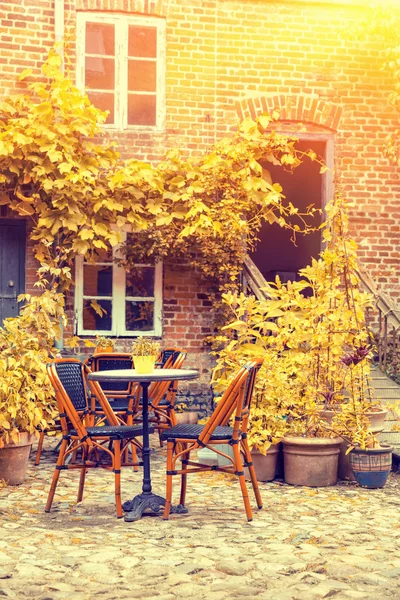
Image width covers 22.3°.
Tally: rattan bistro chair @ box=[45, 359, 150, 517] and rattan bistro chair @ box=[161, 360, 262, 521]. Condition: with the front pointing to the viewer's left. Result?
1

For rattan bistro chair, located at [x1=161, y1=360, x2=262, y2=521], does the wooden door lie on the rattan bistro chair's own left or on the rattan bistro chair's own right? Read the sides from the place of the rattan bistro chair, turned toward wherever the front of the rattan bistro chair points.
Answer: on the rattan bistro chair's own right

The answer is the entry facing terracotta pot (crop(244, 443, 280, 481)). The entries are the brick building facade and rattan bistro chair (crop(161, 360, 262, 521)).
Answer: the brick building facade

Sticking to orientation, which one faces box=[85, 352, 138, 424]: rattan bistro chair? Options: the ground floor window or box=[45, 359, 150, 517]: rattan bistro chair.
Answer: the ground floor window

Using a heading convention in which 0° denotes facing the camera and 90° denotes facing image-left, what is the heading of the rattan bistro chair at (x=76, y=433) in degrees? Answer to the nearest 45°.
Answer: approximately 315°

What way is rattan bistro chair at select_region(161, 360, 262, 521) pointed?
to the viewer's left

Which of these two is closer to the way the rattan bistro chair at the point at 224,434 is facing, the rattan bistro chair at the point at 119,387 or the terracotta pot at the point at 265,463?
the rattan bistro chair

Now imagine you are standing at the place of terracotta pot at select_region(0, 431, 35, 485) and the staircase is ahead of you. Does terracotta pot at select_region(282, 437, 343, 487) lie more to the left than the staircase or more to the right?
right

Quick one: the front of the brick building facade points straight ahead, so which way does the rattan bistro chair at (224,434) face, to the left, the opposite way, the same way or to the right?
to the right

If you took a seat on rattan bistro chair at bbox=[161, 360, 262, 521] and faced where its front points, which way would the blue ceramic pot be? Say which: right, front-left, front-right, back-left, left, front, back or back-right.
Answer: back-right
